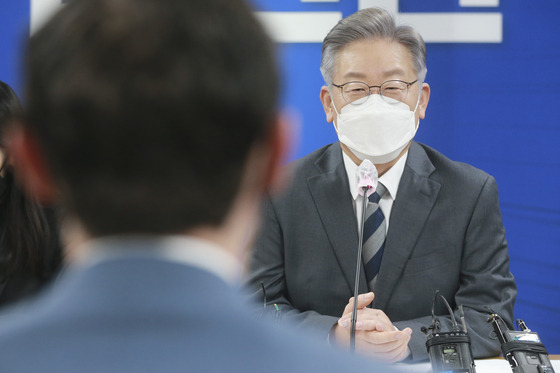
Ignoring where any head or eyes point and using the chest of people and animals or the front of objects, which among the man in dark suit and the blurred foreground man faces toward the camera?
the man in dark suit

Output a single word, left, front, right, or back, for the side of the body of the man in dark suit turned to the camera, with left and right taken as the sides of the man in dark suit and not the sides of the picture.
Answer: front

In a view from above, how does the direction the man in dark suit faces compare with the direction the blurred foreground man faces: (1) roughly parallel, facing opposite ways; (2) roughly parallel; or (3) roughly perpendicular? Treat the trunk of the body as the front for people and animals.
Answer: roughly parallel, facing opposite ways

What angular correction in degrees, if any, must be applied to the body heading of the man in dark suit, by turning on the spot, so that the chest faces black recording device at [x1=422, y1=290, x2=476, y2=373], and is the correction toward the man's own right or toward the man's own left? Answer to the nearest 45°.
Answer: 0° — they already face it

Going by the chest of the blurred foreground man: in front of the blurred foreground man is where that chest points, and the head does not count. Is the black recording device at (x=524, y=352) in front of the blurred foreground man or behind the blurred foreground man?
in front

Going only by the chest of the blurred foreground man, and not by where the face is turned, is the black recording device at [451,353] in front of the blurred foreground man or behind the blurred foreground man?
in front

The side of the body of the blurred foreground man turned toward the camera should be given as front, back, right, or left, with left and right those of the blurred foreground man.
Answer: back

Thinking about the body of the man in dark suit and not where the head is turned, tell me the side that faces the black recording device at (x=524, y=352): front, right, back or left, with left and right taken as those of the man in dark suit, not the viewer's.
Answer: front

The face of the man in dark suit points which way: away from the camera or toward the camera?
toward the camera

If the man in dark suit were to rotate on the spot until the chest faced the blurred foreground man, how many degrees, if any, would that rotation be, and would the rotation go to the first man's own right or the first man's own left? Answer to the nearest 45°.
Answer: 0° — they already face them

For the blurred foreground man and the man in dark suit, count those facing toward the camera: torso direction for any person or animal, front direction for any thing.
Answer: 1

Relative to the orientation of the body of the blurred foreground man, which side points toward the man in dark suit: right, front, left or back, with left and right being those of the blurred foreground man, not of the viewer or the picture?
front
